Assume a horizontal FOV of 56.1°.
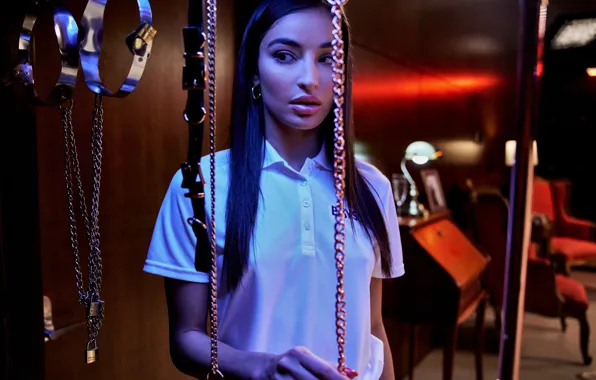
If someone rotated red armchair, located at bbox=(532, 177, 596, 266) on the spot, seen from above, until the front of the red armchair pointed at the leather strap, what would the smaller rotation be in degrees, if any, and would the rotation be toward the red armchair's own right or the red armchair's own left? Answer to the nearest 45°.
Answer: approximately 45° to the red armchair's own right

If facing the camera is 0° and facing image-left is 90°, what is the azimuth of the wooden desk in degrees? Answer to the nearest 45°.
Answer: approximately 315°
